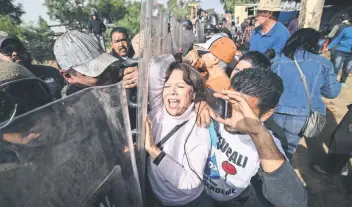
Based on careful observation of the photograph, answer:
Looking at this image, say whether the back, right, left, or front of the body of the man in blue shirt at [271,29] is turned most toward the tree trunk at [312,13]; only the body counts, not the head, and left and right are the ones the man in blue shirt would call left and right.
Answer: back

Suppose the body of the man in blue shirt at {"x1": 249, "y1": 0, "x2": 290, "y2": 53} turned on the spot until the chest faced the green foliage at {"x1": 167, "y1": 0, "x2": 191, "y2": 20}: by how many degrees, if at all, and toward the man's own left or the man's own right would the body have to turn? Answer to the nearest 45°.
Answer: approximately 90° to the man's own right

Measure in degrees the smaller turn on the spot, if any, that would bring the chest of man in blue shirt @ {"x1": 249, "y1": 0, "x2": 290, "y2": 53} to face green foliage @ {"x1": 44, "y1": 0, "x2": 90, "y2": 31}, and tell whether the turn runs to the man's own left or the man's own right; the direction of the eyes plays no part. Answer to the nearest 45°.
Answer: approximately 90° to the man's own right

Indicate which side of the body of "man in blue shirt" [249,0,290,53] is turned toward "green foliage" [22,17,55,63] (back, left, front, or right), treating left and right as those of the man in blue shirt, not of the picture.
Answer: right

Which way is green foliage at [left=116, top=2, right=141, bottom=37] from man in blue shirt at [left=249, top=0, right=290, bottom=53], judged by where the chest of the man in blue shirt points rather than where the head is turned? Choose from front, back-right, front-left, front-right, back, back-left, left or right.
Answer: right

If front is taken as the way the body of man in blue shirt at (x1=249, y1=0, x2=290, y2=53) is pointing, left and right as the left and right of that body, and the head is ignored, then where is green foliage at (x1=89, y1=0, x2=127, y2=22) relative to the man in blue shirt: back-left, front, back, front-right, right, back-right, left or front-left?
right

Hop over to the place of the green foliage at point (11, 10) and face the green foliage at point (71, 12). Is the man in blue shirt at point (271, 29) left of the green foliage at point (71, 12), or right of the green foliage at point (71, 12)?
right

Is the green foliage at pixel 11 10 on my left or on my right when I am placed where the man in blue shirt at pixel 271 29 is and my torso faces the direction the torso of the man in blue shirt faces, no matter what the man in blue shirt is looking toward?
on my right

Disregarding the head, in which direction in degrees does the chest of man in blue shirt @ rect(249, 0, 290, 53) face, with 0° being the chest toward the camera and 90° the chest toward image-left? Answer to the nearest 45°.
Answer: approximately 45°
